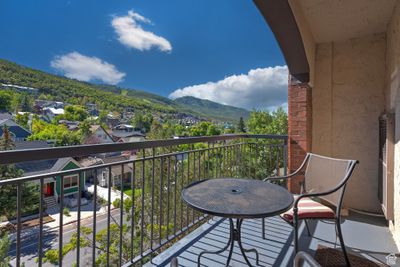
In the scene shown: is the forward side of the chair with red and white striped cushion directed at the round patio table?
yes

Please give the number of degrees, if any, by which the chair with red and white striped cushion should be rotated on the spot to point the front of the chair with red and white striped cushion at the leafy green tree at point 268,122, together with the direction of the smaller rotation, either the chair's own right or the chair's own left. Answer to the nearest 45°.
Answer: approximately 135° to the chair's own right

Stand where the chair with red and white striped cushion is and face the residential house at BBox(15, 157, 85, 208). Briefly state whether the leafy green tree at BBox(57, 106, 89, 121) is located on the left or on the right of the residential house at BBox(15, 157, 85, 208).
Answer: right

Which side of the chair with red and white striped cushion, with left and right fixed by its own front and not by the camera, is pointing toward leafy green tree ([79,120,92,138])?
right

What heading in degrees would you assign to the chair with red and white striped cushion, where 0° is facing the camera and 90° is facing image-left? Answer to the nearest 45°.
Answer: approximately 45°

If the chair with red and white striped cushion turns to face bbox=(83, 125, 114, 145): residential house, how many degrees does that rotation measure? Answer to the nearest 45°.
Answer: approximately 90° to its right

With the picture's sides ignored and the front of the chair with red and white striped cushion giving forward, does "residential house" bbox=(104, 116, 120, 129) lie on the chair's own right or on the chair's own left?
on the chair's own right

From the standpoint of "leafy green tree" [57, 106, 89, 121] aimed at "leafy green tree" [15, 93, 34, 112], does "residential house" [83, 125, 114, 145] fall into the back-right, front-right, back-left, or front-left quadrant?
back-left

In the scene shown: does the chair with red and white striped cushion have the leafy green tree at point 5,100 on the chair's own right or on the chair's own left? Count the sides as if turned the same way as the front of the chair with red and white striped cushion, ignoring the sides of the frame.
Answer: on the chair's own right
